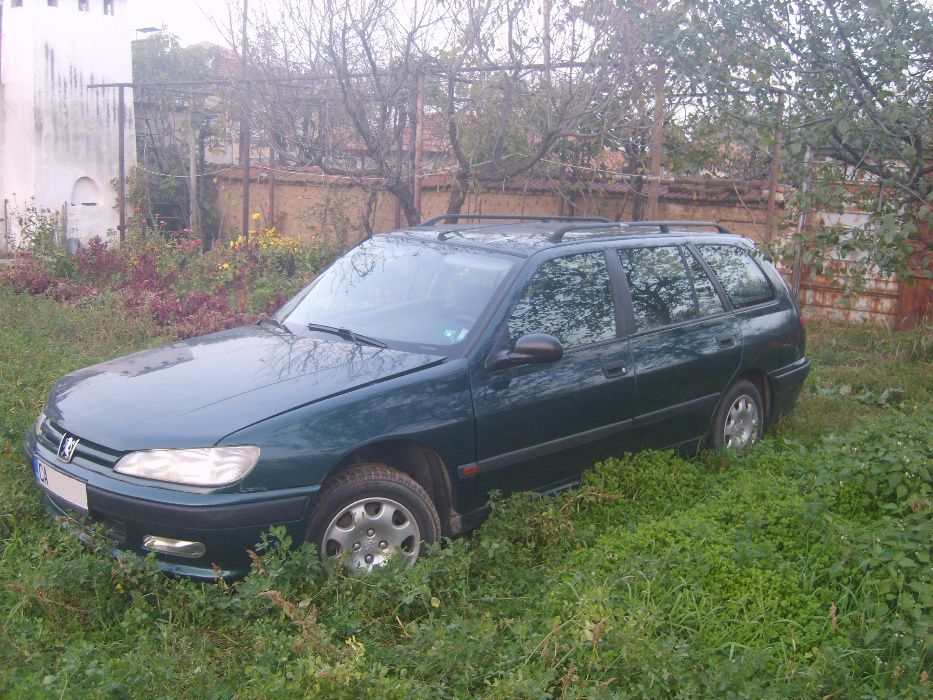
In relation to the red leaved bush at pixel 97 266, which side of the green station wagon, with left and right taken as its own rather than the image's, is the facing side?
right

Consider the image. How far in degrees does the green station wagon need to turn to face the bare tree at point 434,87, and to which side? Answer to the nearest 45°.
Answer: approximately 135° to its right

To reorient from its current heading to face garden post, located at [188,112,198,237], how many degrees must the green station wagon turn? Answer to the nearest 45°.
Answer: approximately 135° to its right

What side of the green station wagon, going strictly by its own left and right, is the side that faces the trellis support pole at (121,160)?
right

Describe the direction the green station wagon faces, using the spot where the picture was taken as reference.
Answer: facing the viewer and to the left of the viewer

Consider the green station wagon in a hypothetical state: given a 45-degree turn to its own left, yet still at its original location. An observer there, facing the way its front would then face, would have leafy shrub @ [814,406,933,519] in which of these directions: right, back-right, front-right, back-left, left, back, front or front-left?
left

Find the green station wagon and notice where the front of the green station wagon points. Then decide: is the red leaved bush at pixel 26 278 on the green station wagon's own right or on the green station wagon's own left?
on the green station wagon's own right
